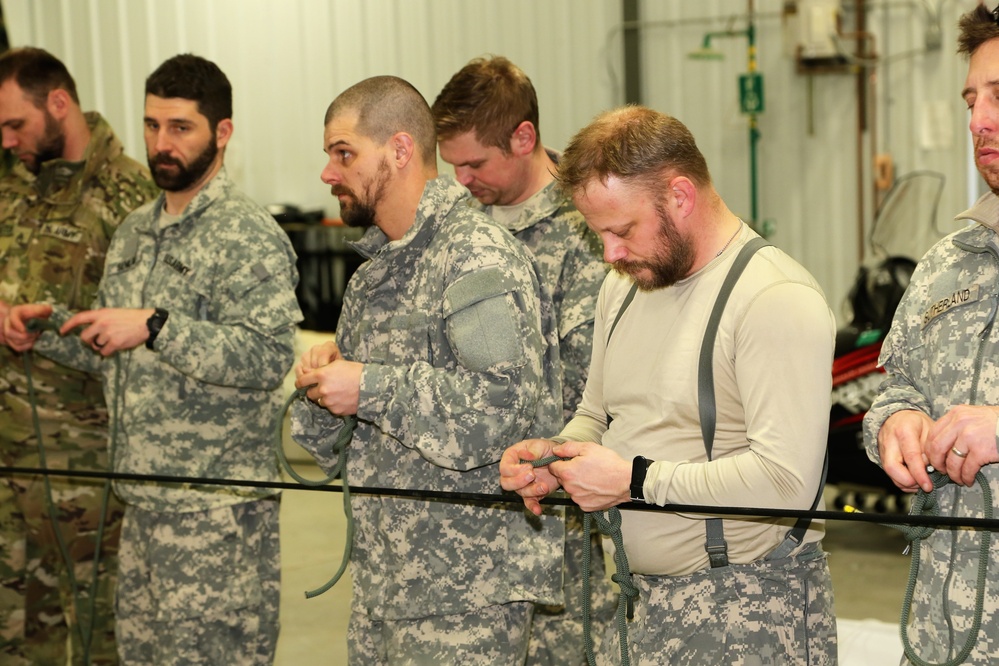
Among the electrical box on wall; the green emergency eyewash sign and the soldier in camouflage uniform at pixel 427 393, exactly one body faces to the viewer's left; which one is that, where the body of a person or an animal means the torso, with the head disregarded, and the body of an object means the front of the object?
the soldier in camouflage uniform

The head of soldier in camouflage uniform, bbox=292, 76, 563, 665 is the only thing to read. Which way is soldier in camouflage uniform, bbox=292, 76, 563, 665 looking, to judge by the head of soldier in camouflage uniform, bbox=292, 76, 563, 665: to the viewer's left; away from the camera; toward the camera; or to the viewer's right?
to the viewer's left

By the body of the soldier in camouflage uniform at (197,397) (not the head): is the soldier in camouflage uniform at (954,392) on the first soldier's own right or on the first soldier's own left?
on the first soldier's own left

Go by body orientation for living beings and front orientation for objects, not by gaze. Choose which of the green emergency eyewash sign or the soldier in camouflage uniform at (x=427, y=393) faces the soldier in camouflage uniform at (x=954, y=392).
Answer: the green emergency eyewash sign

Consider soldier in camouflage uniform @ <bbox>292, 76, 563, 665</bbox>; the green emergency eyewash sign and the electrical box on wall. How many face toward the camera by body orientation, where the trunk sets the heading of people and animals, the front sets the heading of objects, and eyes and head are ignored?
2

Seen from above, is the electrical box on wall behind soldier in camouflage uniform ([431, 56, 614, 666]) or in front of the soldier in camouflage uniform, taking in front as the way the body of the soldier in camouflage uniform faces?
behind

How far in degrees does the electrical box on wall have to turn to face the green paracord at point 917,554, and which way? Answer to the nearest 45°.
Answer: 0° — it already faces it

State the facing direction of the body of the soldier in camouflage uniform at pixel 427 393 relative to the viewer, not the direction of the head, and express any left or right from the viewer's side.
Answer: facing to the left of the viewer

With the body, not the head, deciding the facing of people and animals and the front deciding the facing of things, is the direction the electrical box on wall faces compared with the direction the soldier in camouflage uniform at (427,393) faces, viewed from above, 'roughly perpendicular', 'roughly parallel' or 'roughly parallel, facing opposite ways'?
roughly perpendicular

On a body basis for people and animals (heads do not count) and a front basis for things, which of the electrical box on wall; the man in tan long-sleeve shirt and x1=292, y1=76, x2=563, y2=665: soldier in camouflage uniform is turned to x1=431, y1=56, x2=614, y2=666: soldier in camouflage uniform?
the electrical box on wall

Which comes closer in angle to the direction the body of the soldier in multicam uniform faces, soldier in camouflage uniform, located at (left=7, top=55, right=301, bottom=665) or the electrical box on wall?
the soldier in camouflage uniform
